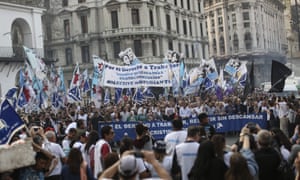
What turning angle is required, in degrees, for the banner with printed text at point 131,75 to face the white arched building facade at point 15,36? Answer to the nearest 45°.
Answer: approximately 135° to its right

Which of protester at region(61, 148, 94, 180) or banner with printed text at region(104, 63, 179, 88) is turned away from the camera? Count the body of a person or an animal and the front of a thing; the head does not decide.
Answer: the protester

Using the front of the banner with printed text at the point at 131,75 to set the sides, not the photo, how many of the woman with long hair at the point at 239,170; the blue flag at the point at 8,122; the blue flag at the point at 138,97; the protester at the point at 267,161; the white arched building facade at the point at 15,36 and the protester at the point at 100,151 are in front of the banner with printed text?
4

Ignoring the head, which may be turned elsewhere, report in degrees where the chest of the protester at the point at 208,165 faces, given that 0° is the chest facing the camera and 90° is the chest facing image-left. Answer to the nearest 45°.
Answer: approximately 180°

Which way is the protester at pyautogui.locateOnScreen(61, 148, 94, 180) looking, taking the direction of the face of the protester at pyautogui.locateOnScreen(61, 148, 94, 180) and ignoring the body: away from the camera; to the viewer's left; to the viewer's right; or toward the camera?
away from the camera

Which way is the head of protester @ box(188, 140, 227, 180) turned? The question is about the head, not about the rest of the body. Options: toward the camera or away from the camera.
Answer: away from the camera

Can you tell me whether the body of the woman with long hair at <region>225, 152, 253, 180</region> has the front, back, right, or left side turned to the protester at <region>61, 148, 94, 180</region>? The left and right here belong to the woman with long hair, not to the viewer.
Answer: left

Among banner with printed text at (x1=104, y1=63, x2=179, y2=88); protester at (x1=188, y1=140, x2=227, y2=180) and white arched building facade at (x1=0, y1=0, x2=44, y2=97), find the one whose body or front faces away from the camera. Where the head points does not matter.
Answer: the protester

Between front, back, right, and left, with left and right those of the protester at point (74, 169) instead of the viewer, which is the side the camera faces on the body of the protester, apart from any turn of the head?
back

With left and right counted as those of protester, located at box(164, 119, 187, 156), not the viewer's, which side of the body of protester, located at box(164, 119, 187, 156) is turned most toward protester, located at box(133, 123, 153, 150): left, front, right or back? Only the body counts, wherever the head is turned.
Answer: left

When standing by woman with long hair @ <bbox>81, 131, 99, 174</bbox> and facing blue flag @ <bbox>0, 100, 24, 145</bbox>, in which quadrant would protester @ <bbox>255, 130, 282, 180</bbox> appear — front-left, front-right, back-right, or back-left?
back-left

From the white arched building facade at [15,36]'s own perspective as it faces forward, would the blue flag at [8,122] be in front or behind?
in front
